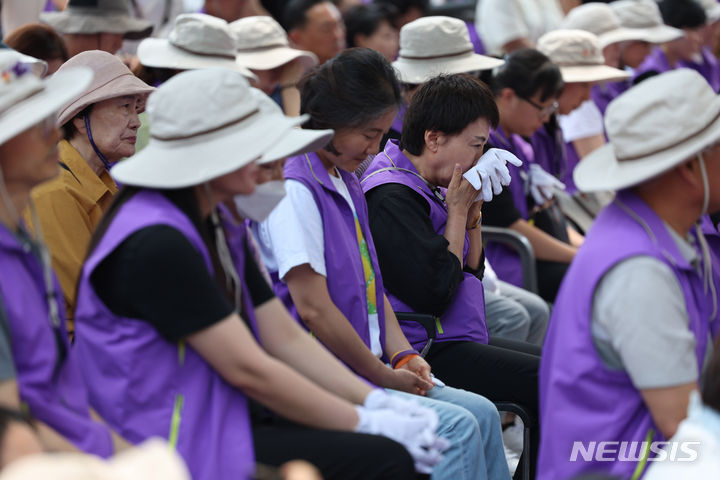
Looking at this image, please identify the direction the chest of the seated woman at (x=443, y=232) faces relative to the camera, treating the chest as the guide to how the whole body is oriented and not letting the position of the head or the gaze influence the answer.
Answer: to the viewer's right

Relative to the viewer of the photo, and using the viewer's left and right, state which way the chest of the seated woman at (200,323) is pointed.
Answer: facing to the right of the viewer

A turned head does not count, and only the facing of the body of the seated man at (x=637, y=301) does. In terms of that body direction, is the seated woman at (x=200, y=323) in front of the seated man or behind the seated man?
behind

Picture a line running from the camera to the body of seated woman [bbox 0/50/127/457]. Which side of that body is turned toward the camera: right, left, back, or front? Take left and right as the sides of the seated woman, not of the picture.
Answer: right

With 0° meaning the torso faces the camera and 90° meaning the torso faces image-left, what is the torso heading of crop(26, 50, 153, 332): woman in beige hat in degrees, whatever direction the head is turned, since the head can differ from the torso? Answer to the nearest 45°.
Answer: approximately 270°

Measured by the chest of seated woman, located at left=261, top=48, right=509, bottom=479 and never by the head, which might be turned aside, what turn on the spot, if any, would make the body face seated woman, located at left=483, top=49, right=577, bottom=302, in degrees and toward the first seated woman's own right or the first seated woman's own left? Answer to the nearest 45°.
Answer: approximately 90° to the first seated woman's own left
